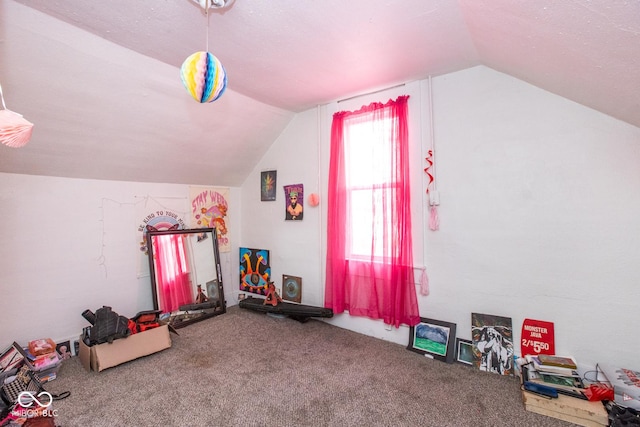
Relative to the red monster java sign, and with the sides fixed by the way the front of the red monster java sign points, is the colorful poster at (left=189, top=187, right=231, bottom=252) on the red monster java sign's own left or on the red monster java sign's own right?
on the red monster java sign's own right

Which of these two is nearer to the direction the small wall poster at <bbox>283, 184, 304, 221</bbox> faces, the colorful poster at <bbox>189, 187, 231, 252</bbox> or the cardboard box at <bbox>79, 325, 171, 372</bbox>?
the cardboard box

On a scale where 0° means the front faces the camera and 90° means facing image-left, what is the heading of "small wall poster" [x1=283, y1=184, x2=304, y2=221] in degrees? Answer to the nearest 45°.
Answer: approximately 45°

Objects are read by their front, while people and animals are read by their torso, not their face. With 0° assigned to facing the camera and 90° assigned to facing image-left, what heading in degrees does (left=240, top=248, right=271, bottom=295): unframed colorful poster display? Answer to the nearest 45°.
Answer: approximately 45°

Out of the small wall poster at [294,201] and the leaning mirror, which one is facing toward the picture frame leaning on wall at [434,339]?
the leaning mirror

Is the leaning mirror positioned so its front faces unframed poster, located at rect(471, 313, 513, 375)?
yes

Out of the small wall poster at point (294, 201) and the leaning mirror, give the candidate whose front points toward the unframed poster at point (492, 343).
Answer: the leaning mirror

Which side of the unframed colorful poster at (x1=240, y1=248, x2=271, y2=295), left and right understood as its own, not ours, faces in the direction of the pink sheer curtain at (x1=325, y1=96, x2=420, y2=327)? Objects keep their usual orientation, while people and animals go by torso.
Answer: left

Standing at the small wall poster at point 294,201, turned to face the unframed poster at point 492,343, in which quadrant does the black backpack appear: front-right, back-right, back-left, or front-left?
back-right
